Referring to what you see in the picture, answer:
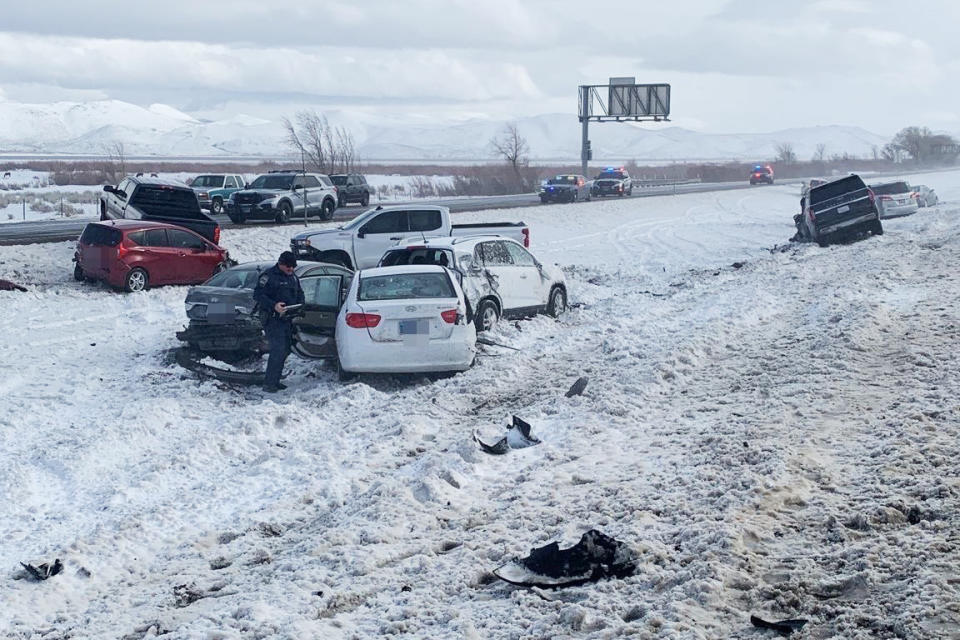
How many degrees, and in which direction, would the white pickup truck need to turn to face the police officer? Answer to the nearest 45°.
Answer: approximately 90° to its left

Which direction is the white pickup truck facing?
to the viewer's left

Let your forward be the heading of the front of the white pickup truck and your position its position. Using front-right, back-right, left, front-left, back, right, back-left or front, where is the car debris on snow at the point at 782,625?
left

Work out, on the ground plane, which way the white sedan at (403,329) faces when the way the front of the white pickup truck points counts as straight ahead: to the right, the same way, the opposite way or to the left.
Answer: to the right

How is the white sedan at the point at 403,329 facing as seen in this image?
away from the camera

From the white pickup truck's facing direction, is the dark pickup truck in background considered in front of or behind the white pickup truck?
in front

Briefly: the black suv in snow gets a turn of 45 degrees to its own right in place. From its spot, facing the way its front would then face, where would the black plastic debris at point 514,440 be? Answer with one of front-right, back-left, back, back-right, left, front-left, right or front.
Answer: back-right

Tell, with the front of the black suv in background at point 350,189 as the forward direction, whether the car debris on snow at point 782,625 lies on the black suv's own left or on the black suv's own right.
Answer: on the black suv's own left

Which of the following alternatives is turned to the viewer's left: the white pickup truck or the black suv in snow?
the white pickup truck

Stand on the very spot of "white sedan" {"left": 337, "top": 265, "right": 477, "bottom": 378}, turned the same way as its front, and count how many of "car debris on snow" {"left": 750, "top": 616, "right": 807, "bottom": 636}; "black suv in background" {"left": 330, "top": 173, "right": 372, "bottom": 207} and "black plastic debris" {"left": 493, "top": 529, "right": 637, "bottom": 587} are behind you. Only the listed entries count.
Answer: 2

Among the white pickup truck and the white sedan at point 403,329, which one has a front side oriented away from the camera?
the white sedan

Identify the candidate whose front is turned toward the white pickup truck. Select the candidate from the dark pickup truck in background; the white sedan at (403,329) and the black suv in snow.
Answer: the white sedan

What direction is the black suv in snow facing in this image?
away from the camera

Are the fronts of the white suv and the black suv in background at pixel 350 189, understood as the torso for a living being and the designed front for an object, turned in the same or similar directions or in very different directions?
very different directions

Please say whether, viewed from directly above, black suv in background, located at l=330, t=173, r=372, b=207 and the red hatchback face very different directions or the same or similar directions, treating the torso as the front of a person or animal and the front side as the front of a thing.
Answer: very different directions

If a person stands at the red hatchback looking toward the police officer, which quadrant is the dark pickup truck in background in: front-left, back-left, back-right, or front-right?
back-left

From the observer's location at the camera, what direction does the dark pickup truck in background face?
facing away from the viewer and to the left of the viewer

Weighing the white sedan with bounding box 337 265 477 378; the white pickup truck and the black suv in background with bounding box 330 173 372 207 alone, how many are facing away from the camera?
1
